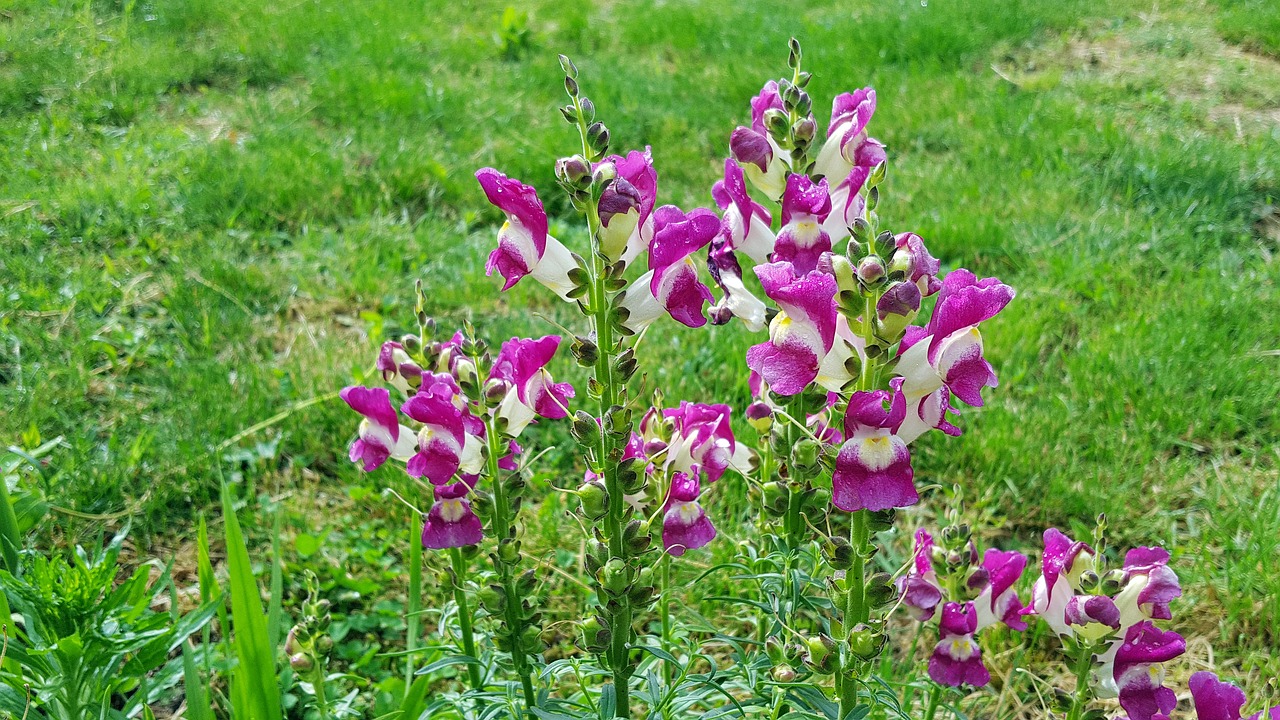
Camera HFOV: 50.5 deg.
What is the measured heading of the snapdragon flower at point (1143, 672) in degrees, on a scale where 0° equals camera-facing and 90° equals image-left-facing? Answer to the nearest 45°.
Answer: approximately 315°

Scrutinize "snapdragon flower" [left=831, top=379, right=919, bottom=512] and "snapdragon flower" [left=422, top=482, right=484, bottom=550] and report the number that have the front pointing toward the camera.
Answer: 2
